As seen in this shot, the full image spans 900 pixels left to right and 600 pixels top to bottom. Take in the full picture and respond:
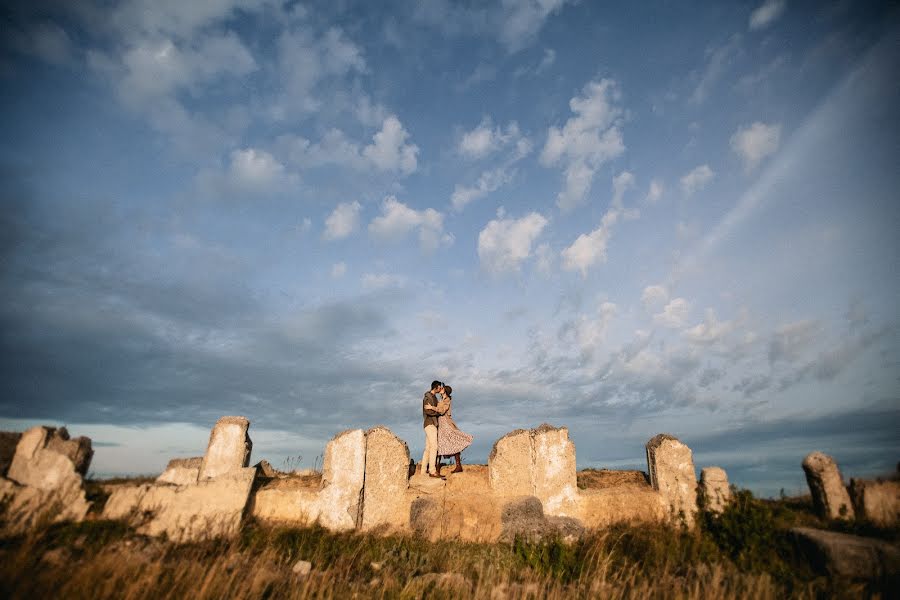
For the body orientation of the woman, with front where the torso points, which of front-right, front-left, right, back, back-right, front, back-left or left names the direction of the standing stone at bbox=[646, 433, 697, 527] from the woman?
back

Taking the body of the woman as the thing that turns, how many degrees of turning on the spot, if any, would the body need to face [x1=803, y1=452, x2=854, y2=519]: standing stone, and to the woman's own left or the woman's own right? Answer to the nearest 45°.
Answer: approximately 180°

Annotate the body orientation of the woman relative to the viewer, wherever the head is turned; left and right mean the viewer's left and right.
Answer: facing to the left of the viewer

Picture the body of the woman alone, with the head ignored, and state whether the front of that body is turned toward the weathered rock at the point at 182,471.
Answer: yes

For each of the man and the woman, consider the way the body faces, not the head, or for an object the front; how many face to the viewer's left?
1

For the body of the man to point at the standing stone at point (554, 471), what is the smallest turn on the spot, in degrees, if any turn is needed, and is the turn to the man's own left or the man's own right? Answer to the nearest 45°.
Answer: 0° — they already face it

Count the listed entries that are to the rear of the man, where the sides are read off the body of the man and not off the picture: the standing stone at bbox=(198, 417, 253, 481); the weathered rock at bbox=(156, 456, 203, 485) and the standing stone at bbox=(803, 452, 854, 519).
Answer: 2

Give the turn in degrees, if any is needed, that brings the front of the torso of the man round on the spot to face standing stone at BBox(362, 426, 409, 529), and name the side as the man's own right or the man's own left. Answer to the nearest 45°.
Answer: approximately 135° to the man's own right

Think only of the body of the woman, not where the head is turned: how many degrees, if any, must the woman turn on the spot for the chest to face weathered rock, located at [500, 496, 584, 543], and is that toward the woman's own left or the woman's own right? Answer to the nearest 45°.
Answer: approximately 135° to the woman's own left

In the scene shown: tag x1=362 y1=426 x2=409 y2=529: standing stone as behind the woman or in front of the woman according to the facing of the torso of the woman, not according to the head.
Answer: in front

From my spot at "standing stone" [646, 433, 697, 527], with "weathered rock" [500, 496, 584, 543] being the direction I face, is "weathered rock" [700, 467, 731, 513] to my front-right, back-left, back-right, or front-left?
back-right

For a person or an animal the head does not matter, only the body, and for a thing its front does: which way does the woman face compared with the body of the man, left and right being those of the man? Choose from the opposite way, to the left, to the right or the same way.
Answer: the opposite way

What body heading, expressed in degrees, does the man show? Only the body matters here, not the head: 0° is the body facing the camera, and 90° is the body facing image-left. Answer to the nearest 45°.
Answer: approximately 270°

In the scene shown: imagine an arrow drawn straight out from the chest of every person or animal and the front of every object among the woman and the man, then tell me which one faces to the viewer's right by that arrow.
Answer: the man
